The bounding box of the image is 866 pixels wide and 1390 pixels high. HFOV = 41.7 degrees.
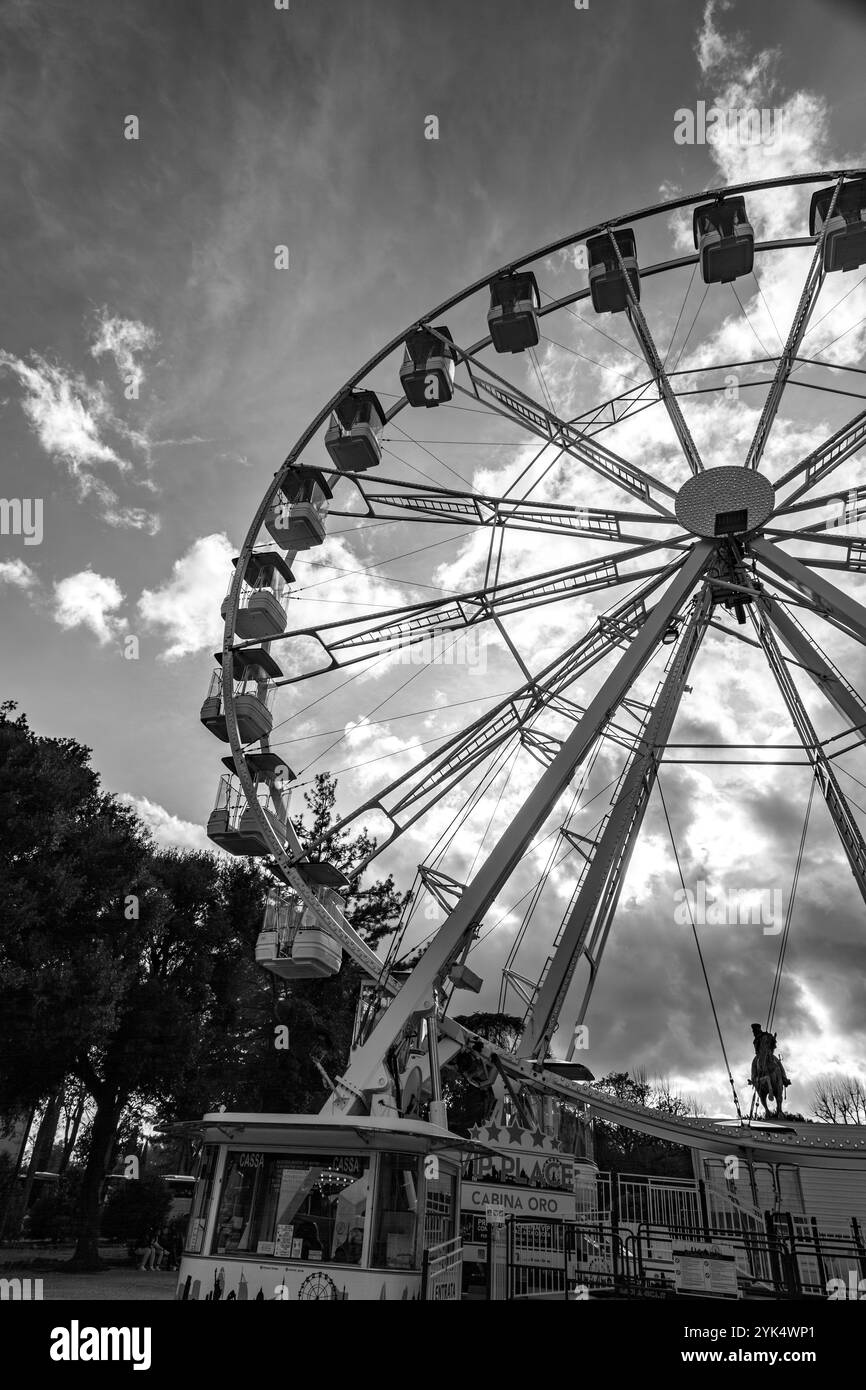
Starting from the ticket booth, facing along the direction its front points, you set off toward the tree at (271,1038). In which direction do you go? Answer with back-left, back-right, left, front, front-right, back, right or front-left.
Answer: back

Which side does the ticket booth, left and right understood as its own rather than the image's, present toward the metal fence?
left

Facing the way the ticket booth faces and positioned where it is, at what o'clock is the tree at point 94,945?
The tree is roughly at 5 o'clock from the ticket booth.

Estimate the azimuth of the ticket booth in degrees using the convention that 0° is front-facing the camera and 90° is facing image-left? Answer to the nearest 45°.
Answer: approximately 0°
